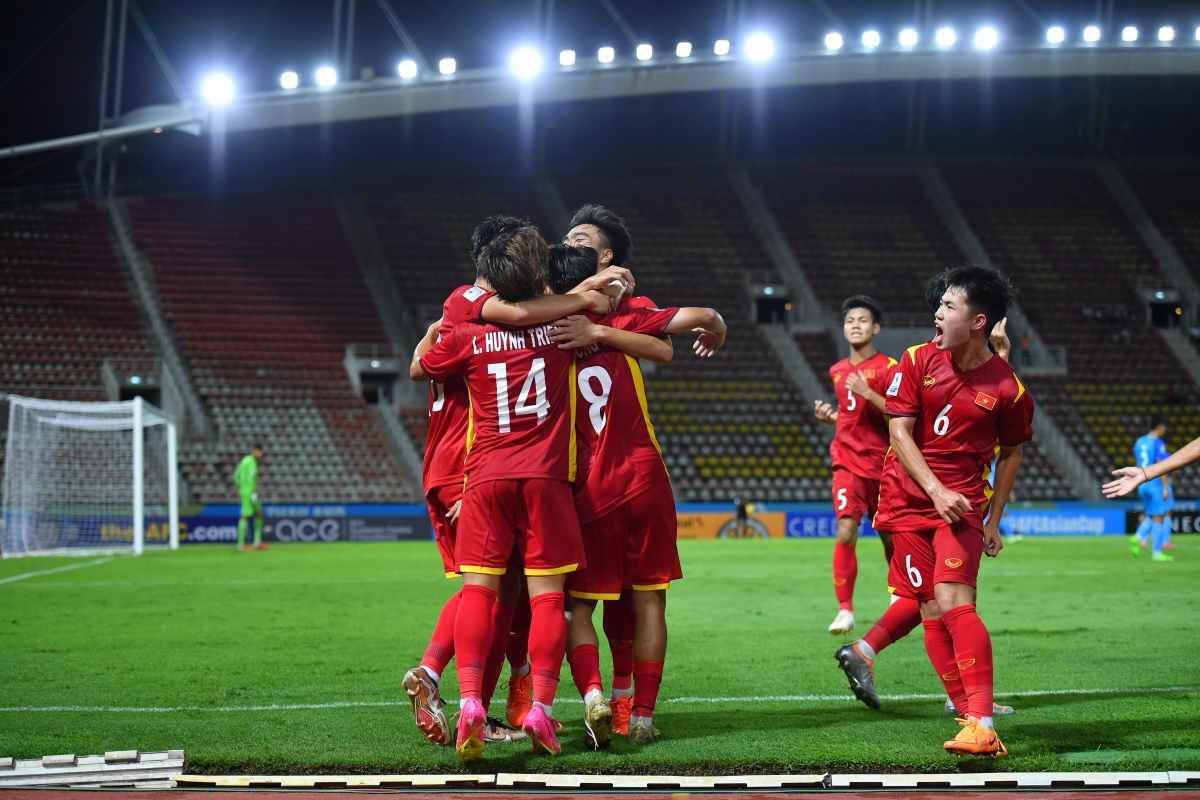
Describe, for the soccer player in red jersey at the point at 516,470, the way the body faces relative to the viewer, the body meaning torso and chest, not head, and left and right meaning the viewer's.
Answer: facing away from the viewer

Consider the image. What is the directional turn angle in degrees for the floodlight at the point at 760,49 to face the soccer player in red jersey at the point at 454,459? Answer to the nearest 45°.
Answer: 0° — it already faces them

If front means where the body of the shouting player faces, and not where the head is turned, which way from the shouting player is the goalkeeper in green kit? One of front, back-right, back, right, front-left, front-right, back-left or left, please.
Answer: right

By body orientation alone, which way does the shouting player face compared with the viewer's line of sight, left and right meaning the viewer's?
facing the viewer and to the left of the viewer

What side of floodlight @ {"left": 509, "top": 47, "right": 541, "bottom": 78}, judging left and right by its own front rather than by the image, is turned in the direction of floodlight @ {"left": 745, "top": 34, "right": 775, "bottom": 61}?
left

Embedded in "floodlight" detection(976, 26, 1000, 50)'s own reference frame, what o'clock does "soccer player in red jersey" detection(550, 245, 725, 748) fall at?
The soccer player in red jersey is roughly at 12 o'clock from the floodlight.

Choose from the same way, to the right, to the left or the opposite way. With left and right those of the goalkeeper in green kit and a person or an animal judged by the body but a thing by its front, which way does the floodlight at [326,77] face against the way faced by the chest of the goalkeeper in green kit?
to the right

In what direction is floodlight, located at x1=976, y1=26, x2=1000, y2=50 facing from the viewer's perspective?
toward the camera

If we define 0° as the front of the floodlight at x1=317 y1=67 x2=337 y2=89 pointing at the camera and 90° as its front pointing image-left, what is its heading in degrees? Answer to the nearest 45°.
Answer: approximately 0°

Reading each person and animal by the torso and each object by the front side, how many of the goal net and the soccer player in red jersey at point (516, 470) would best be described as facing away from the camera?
1

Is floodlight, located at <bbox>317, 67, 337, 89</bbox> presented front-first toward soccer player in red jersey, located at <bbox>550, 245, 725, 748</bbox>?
yes

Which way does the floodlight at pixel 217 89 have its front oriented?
toward the camera

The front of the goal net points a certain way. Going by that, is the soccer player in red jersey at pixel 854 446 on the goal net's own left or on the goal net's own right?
on the goal net's own right

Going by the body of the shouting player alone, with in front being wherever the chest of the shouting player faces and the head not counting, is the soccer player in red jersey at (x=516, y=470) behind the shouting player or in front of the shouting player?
in front

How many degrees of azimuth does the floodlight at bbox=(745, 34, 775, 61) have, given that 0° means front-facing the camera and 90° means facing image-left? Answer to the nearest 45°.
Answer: approximately 0°
